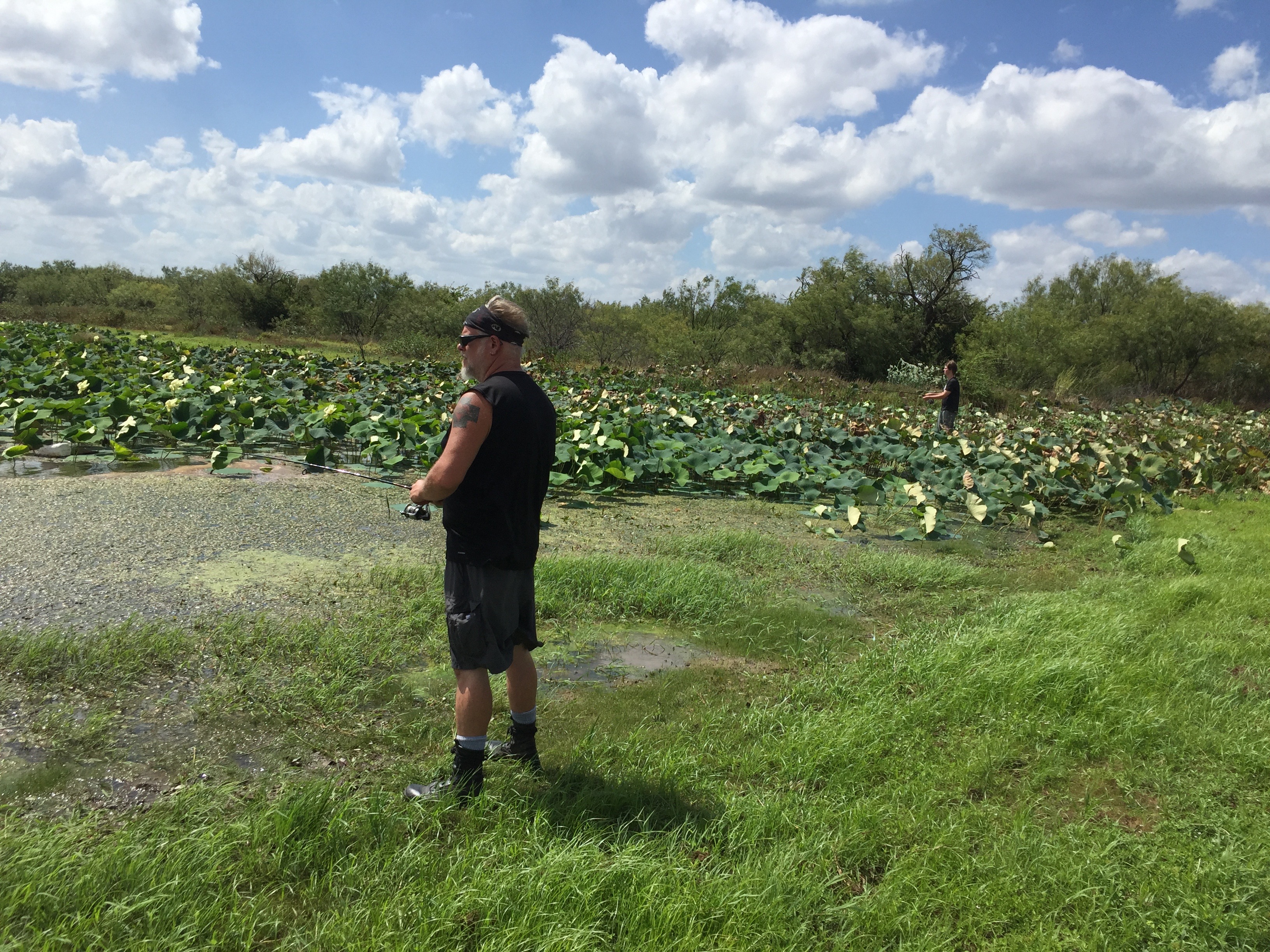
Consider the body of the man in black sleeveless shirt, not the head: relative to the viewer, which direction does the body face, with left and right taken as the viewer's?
facing away from the viewer and to the left of the viewer

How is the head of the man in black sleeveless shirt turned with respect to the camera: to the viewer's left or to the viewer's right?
to the viewer's left

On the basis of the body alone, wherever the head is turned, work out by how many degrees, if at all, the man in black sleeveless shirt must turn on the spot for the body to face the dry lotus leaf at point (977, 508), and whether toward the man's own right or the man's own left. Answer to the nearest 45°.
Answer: approximately 90° to the man's own right

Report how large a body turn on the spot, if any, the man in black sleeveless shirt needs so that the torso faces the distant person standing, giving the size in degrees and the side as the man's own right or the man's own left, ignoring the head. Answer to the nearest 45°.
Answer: approximately 90° to the man's own right

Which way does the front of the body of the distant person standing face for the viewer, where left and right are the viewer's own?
facing to the left of the viewer

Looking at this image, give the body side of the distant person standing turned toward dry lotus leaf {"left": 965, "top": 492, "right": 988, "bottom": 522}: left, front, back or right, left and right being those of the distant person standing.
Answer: left
